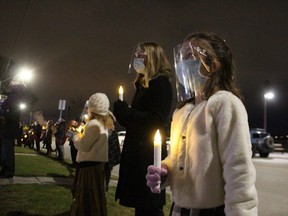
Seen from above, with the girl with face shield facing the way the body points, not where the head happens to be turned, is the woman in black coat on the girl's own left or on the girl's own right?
on the girl's own right

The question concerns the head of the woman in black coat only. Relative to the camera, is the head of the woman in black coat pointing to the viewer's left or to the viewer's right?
to the viewer's left

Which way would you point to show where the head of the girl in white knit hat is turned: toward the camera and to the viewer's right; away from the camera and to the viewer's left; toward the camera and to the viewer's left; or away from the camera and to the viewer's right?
away from the camera and to the viewer's left

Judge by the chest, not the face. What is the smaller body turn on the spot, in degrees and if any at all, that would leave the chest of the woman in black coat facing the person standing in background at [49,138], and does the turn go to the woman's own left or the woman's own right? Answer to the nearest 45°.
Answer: approximately 90° to the woman's own right

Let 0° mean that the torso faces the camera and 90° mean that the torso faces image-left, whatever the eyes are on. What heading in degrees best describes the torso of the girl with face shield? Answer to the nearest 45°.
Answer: approximately 45°

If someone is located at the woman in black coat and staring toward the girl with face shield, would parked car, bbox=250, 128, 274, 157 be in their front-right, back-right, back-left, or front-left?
back-left

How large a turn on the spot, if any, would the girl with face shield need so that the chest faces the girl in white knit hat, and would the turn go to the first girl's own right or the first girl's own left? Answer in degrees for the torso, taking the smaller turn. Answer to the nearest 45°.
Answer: approximately 90° to the first girl's own right

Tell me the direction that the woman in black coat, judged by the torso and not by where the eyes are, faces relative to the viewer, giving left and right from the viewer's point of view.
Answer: facing to the left of the viewer
